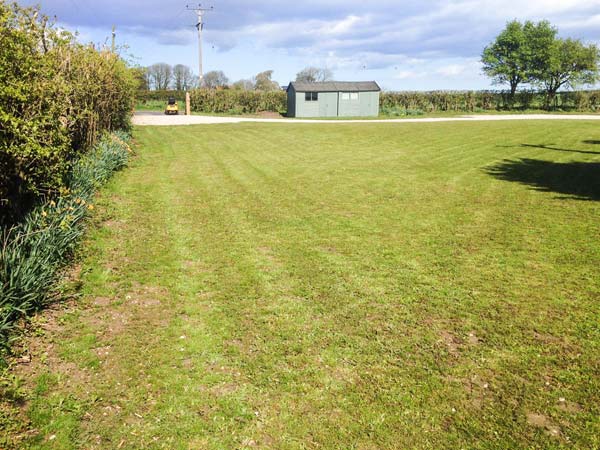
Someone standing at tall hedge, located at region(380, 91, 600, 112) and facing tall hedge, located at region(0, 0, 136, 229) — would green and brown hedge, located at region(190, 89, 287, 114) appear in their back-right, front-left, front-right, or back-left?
front-right

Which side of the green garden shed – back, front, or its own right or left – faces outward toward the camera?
front

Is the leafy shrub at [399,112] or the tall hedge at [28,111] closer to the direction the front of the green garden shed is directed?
the tall hedge

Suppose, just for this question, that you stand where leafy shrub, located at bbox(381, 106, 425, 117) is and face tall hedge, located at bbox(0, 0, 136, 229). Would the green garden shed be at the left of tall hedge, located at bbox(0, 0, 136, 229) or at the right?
right

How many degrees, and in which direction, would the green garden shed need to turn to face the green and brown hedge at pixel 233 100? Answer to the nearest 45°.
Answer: approximately 90° to its right

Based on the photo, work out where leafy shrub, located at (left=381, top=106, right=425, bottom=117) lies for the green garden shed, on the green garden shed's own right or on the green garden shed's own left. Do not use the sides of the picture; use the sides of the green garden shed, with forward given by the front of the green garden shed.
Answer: on the green garden shed's own left

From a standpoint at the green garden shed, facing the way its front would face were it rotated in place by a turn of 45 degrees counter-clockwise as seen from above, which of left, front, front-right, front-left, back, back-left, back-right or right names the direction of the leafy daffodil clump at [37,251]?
front-right

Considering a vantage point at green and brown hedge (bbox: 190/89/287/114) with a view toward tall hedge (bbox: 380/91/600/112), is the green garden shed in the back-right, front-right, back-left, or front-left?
front-right

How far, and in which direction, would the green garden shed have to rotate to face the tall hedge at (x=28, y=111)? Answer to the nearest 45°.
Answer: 0° — it already faces it
